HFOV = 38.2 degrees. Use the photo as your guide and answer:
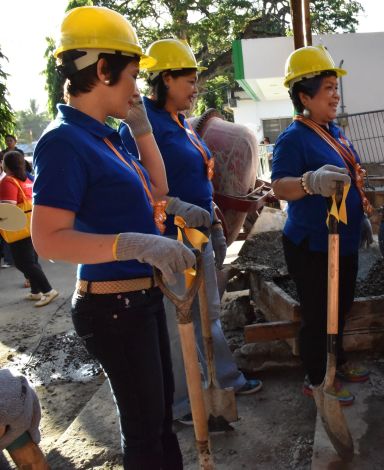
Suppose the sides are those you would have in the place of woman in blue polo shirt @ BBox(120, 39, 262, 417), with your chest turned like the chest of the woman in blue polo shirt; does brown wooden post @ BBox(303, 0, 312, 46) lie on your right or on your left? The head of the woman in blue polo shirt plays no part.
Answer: on your left

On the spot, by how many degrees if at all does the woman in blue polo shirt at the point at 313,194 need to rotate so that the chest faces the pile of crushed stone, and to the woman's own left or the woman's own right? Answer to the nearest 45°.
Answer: approximately 135° to the woman's own left

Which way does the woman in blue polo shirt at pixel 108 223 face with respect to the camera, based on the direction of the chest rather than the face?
to the viewer's right

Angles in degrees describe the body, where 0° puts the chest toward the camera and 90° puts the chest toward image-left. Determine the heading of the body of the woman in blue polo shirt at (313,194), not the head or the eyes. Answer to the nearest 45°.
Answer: approximately 315°

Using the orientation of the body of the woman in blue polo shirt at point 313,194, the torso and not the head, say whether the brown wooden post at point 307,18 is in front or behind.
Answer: behind

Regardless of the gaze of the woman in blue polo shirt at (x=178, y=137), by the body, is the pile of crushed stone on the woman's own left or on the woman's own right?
on the woman's own left
